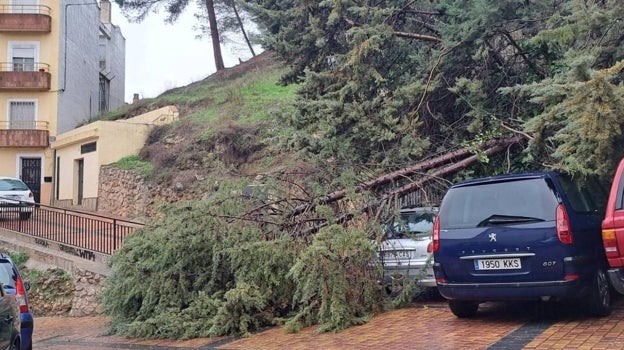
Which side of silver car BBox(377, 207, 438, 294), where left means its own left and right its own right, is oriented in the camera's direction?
back

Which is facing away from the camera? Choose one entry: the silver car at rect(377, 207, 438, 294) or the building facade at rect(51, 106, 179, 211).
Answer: the silver car

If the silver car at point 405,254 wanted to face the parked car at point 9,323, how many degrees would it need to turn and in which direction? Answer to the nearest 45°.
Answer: approximately 135° to its left

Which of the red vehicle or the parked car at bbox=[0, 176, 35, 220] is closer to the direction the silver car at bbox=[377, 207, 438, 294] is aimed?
the parked car

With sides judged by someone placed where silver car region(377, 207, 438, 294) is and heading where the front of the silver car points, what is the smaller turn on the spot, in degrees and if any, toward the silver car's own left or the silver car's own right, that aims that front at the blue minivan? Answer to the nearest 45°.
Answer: approximately 135° to the silver car's own right

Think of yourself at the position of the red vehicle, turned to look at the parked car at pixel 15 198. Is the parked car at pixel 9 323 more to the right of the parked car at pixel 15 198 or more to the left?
left

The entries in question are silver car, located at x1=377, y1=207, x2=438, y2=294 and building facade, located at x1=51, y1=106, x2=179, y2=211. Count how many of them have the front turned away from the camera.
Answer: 1

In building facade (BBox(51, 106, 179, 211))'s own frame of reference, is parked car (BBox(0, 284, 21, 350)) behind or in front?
in front

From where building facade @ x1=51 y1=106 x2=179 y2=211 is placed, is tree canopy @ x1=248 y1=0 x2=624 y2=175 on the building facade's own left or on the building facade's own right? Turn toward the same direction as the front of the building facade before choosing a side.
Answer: on the building facade's own left

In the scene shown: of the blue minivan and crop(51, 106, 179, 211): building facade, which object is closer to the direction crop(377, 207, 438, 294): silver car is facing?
the building facade

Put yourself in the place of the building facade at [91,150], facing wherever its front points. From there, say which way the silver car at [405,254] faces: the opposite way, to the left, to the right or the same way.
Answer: the opposite way

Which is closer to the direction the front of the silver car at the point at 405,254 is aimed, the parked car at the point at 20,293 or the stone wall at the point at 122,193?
the stone wall

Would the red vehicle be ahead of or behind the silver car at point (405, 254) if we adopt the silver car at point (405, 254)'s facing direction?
behind

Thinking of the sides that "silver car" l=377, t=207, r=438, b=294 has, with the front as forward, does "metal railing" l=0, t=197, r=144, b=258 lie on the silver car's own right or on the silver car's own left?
on the silver car's own left

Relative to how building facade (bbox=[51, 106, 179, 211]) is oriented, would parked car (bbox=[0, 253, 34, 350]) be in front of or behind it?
in front

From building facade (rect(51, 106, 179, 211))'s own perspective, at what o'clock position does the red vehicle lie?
The red vehicle is roughly at 10 o'clock from the building facade.

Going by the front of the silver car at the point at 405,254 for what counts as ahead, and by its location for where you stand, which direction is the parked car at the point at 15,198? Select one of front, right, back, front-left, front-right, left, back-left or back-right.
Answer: front-left
